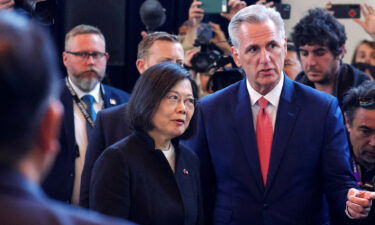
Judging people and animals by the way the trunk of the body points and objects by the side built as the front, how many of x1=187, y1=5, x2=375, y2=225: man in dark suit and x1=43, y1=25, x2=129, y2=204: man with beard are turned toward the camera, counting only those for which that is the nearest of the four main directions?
2

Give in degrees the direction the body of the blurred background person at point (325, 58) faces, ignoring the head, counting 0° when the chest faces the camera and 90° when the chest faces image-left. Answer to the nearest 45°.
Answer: approximately 45°

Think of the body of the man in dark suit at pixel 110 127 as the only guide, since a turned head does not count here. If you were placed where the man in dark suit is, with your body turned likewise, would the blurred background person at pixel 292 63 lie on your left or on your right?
on your left

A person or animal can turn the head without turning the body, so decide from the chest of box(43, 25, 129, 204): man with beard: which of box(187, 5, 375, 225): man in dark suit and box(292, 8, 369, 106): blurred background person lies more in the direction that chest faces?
the man in dark suit

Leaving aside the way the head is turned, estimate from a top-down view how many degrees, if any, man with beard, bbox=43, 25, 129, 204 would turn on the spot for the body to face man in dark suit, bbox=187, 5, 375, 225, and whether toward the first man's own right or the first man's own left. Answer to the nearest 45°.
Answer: approximately 45° to the first man's own left
